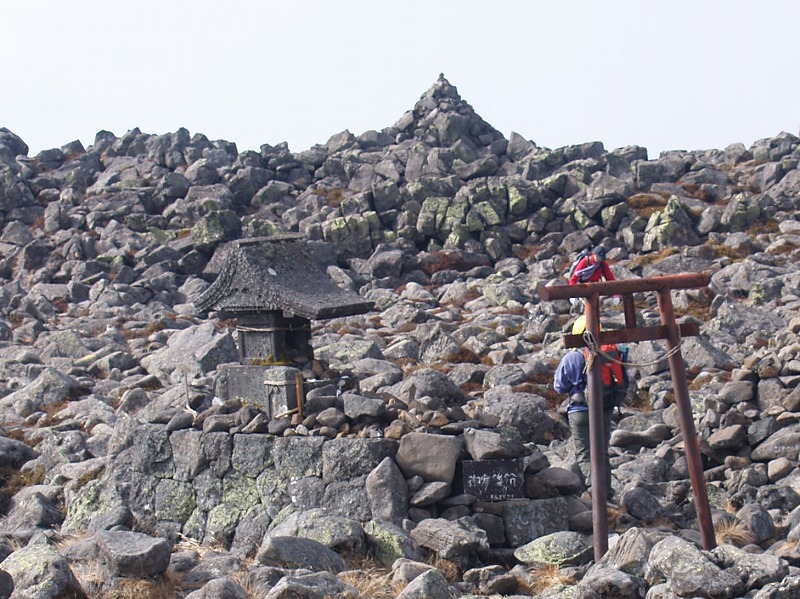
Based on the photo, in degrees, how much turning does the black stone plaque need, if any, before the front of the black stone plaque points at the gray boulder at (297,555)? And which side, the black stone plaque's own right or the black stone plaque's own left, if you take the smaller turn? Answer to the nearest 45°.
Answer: approximately 45° to the black stone plaque's own right

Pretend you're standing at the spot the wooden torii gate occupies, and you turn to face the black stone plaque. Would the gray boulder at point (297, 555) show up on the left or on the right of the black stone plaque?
left

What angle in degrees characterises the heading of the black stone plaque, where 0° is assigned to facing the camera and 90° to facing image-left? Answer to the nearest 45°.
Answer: approximately 0°

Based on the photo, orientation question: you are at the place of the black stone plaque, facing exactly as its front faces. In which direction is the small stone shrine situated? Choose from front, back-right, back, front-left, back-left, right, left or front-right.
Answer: back-right

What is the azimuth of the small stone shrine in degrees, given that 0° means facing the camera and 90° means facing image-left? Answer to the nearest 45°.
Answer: approximately 315°
